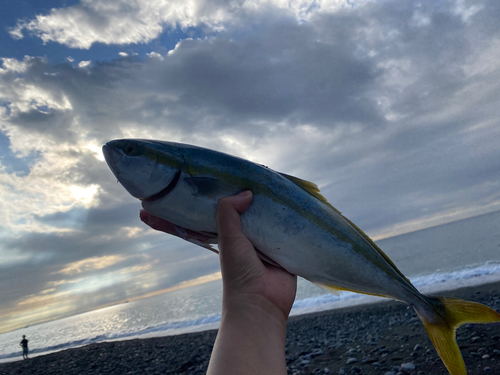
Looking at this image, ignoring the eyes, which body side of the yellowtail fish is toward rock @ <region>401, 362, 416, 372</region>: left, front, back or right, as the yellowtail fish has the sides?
right

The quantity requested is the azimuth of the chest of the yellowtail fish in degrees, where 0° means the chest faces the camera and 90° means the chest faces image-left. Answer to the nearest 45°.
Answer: approximately 90°
